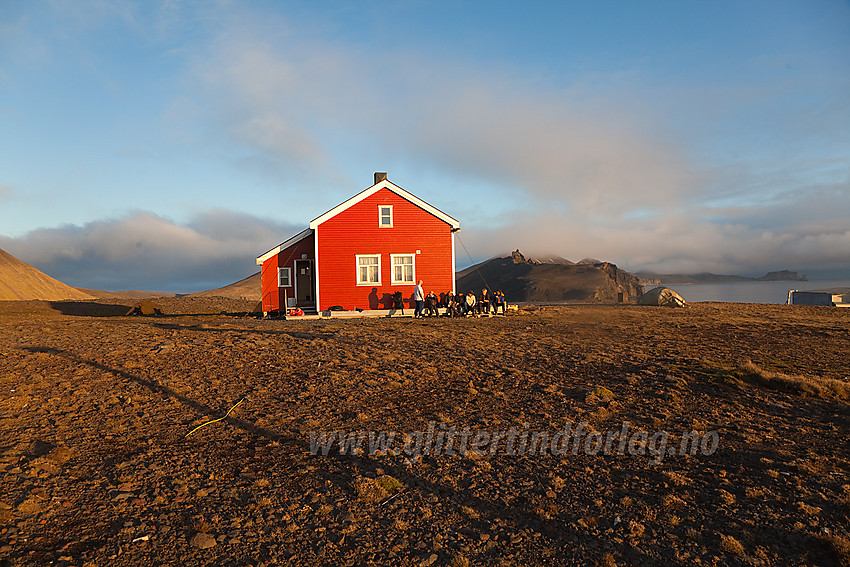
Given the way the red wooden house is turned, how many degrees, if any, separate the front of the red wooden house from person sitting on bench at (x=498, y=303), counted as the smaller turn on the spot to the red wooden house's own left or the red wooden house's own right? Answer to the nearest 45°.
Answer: approximately 90° to the red wooden house's own left

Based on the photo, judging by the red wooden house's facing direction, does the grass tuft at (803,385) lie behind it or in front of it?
in front

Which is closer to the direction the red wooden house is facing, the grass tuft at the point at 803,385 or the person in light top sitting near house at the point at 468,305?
the grass tuft

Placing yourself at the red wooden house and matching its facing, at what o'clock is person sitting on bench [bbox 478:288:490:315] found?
The person sitting on bench is roughly at 9 o'clock from the red wooden house.

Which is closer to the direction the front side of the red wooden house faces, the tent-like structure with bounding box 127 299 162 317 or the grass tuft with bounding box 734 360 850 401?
the grass tuft

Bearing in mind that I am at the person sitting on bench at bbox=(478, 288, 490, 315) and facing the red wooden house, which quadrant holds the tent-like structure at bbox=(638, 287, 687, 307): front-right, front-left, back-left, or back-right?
back-right

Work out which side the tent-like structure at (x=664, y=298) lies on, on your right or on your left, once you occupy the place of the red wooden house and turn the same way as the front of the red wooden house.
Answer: on your left

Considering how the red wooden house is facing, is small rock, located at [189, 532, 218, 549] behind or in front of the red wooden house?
in front

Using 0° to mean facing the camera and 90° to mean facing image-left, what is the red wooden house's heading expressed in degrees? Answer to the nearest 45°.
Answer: approximately 0°

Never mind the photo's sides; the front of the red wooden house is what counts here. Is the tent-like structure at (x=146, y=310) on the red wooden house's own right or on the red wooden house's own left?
on the red wooden house's own right

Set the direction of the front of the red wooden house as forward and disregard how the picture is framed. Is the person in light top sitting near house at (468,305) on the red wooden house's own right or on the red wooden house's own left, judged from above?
on the red wooden house's own left

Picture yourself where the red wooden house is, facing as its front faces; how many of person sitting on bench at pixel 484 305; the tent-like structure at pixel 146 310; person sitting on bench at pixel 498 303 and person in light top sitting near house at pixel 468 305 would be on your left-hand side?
3
